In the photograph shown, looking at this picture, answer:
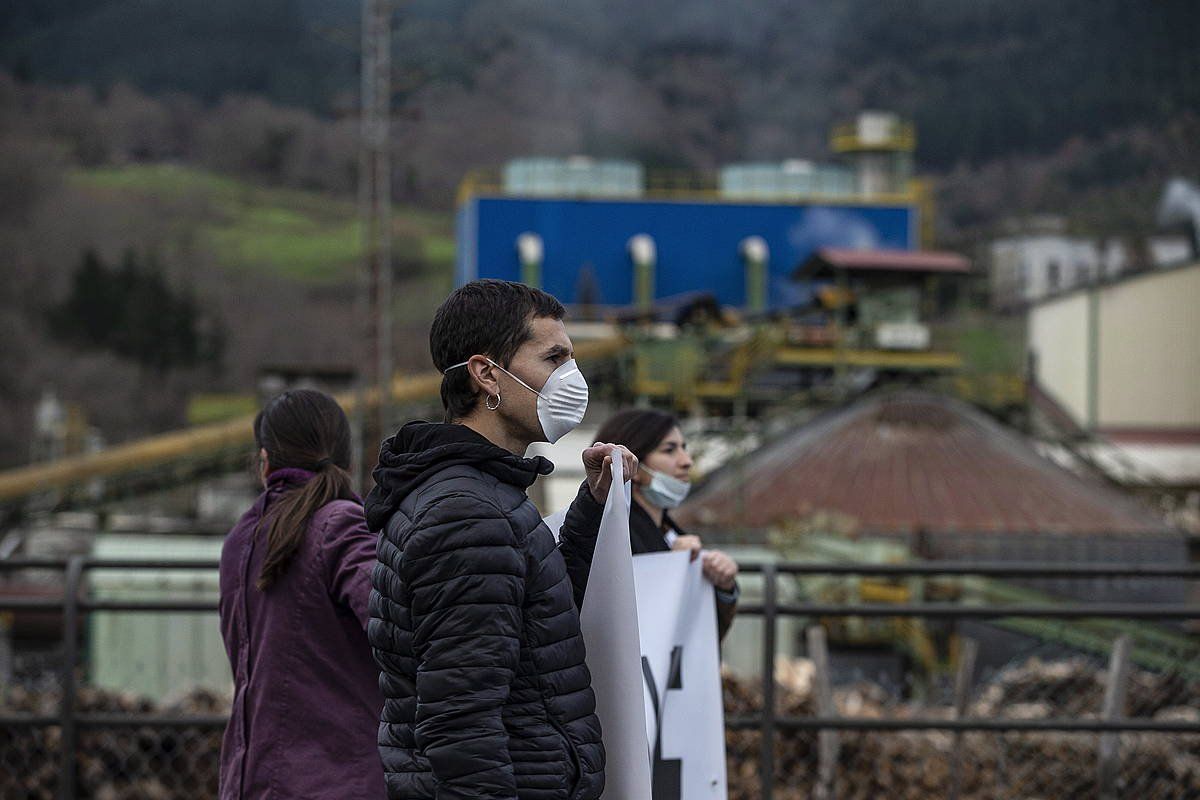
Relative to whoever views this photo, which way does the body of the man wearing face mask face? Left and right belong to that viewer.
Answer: facing to the right of the viewer

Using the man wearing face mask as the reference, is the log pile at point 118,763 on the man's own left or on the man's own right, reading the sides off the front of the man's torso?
on the man's own left

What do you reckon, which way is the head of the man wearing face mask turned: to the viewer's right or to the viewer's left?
to the viewer's right

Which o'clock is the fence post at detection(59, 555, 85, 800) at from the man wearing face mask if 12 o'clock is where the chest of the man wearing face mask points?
The fence post is roughly at 8 o'clock from the man wearing face mask.
